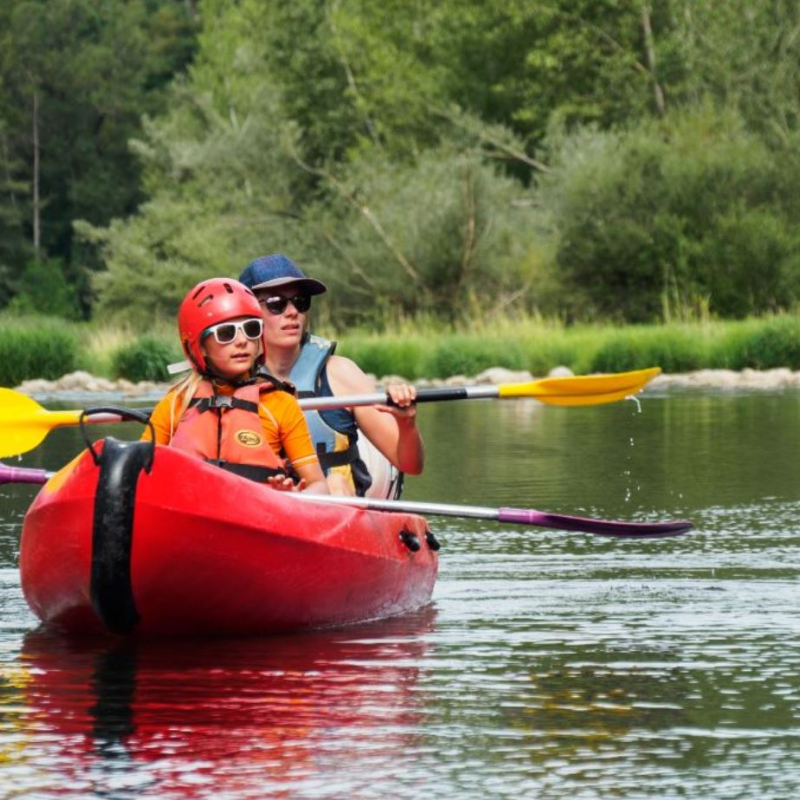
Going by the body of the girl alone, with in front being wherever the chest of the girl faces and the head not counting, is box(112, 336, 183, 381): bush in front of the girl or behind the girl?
behind

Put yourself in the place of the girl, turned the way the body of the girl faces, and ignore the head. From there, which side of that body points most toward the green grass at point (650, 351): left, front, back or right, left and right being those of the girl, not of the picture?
back

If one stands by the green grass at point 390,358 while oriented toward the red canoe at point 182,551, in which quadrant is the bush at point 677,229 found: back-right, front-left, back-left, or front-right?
back-left

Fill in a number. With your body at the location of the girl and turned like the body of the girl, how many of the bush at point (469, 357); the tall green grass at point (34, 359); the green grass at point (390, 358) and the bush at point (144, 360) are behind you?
4

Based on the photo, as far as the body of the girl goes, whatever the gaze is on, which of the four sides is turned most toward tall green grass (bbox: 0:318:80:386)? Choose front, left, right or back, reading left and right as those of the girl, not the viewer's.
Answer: back

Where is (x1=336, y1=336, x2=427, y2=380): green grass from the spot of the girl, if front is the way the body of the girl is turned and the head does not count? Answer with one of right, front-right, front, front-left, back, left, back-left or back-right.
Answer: back

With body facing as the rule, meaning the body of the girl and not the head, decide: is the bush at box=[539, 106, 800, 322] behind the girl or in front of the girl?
behind

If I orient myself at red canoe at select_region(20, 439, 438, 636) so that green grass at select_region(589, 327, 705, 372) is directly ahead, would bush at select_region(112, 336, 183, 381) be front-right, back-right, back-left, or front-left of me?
front-left

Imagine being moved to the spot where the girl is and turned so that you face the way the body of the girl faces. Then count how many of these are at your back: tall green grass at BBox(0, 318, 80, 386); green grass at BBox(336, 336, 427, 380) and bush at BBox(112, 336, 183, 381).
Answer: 3

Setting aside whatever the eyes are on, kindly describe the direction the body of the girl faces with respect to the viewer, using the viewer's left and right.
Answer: facing the viewer

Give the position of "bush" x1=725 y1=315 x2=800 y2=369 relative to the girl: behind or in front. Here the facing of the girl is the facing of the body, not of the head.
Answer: behind
